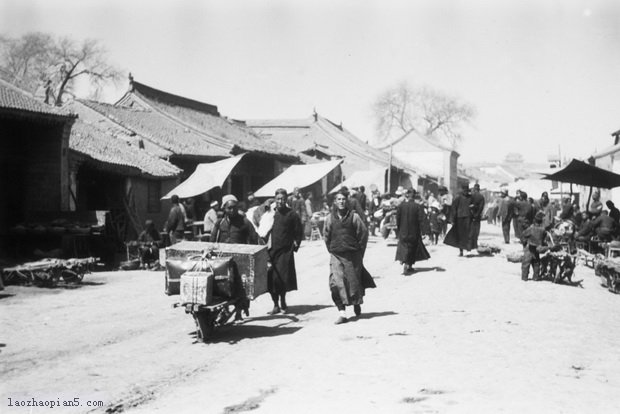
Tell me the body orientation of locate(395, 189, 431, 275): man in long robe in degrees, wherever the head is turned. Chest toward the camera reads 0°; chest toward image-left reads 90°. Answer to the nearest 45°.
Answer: approximately 180°

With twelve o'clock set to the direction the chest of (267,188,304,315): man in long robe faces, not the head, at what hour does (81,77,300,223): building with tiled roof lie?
The building with tiled roof is roughly at 4 o'clock from the man in long robe.

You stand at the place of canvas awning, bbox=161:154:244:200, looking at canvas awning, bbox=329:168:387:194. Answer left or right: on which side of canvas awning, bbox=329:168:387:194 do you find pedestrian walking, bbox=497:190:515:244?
right

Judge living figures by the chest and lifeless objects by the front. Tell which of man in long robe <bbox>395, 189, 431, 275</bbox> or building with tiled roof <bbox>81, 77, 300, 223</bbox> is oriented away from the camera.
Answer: the man in long robe

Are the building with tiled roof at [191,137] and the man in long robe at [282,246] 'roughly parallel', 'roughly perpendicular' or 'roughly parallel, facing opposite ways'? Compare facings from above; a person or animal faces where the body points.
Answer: roughly perpendicular

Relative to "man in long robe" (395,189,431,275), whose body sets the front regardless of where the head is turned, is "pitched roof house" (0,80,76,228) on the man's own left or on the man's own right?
on the man's own left

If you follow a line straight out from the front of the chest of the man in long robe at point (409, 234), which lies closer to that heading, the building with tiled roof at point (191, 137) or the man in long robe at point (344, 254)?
the building with tiled roof
